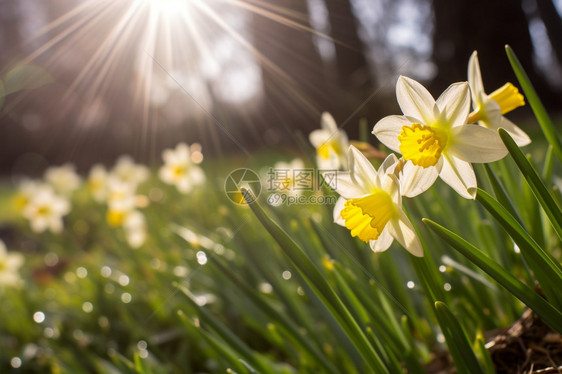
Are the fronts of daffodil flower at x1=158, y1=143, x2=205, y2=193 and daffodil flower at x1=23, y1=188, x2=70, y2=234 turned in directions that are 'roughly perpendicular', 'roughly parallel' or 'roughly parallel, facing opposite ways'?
roughly parallel

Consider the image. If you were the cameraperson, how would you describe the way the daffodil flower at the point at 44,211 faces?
facing the viewer

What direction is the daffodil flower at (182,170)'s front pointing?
toward the camera

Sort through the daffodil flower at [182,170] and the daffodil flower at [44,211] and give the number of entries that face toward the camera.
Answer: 2
